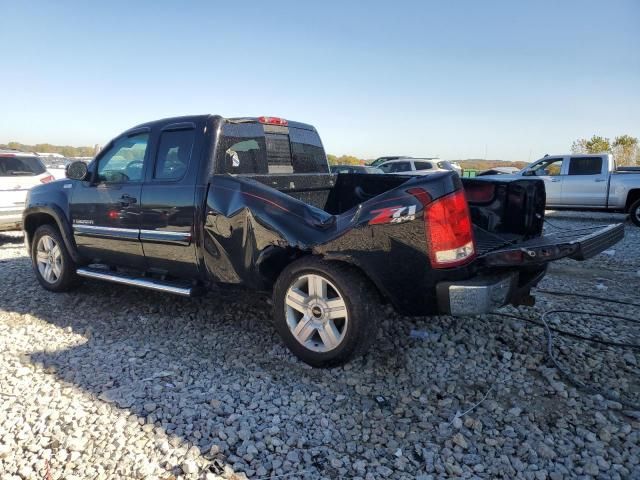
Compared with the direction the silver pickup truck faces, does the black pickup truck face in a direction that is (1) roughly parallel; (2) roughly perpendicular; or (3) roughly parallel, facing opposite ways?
roughly parallel

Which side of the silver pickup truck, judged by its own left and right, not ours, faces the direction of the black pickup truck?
left

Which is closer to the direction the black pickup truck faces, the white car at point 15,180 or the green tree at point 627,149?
the white car

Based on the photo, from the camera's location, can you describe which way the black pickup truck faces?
facing away from the viewer and to the left of the viewer

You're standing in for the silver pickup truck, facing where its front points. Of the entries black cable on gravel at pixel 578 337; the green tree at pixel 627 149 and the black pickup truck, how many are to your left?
2

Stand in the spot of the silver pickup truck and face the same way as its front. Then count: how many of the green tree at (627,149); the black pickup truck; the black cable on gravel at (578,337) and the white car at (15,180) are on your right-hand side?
1

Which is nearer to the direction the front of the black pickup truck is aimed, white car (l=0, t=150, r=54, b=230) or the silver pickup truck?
the white car

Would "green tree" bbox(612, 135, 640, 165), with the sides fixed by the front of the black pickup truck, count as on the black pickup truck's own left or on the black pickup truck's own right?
on the black pickup truck's own right

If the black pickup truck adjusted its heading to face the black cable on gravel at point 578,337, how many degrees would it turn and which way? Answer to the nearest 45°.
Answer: approximately 135° to its right

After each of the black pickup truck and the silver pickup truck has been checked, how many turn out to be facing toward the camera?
0

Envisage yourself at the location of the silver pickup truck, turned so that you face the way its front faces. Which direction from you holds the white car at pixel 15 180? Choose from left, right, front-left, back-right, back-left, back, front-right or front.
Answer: front-left

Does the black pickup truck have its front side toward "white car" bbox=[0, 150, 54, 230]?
yes

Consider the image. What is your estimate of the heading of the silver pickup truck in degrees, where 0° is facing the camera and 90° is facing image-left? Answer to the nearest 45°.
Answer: approximately 90°
